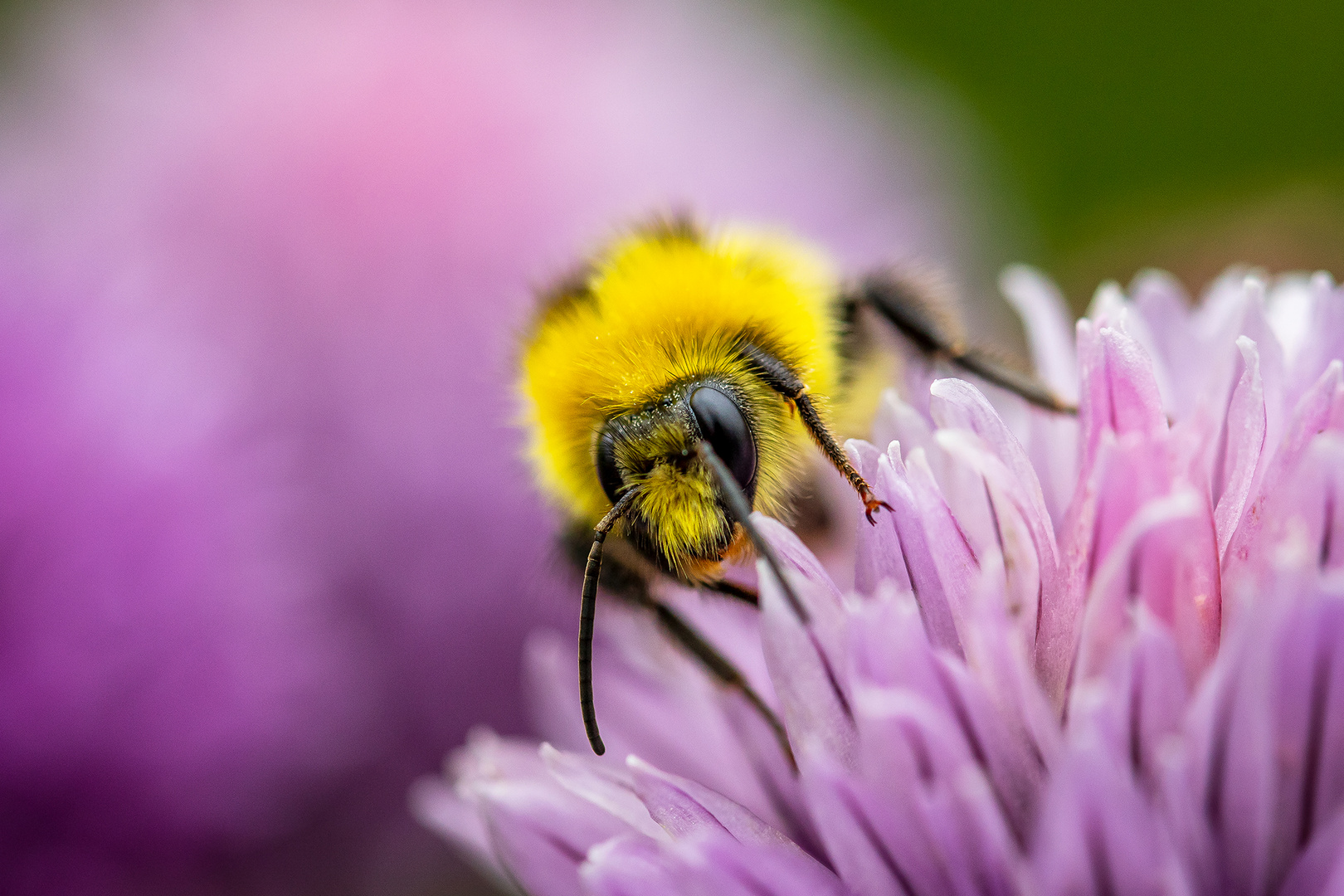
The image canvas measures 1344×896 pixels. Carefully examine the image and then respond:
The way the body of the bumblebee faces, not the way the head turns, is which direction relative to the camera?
toward the camera
